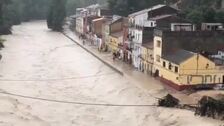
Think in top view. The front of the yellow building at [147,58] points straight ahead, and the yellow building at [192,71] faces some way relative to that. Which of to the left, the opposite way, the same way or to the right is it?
the same way

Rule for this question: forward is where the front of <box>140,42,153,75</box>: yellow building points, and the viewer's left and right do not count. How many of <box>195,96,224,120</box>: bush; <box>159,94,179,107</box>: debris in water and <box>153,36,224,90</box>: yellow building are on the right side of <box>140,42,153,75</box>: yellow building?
0

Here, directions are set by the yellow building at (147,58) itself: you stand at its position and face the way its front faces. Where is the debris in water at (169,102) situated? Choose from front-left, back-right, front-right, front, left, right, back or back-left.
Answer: front-left

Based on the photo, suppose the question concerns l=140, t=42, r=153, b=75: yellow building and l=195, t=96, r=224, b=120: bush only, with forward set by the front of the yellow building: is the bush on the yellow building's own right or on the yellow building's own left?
on the yellow building's own left

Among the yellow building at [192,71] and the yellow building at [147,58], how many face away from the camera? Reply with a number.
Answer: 0

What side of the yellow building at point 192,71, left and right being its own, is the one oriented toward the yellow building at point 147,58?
right

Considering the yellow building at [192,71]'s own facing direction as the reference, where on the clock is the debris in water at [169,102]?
The debris in water is roughly at 11 o'clock from the yellow building.

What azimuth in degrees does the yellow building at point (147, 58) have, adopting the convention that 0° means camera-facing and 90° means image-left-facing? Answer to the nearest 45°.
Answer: approximately 45°

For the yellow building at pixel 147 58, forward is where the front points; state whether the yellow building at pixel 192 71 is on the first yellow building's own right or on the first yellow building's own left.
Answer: on the first yellow building's own left

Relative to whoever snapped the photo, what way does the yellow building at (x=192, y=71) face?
facing the viewer and to the left of the viewer

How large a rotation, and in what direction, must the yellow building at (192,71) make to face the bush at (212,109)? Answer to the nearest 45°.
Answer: approximately 45° to its left
